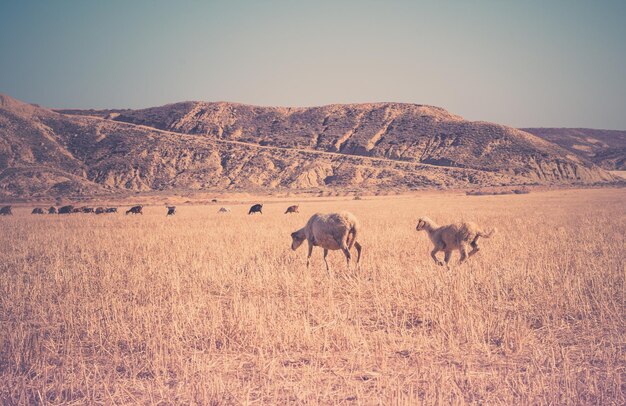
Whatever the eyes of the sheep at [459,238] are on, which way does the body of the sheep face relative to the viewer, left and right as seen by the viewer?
facing to the left of the viewer

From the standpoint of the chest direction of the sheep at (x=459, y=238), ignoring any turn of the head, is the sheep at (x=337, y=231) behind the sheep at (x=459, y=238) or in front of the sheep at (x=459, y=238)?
in front
